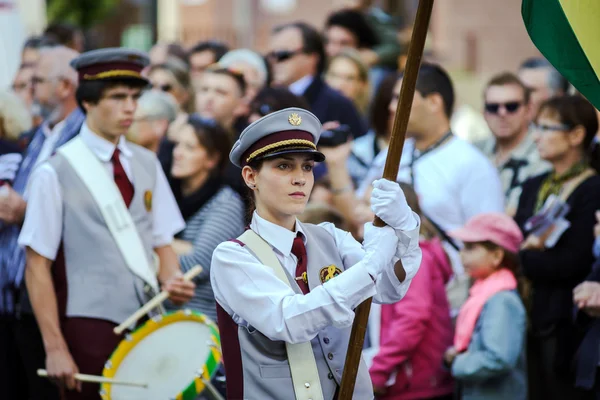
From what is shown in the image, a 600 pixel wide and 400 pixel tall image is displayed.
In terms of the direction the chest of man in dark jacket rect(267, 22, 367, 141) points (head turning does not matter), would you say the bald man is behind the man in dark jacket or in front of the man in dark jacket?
in front

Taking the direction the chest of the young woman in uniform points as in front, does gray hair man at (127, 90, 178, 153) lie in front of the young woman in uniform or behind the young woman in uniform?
behind

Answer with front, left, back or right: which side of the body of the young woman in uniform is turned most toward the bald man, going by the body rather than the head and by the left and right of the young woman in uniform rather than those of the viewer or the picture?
back

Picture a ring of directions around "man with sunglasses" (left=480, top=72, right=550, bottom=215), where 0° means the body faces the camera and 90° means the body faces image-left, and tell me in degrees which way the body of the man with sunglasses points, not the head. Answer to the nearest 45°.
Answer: approximately 45°

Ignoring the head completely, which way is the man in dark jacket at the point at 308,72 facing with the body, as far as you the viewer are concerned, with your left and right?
facing the viewer and to the left of the viewer

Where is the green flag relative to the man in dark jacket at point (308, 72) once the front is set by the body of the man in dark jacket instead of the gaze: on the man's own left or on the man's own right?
on the man's own left

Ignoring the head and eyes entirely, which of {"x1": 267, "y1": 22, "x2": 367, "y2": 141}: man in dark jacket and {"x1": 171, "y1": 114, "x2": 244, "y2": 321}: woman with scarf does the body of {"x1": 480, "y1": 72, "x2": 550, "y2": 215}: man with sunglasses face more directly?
the woman with scarf
